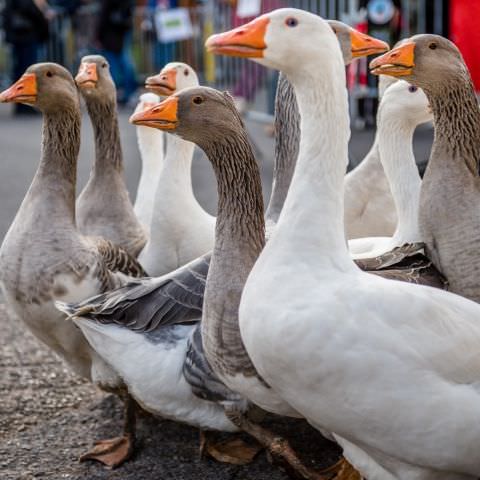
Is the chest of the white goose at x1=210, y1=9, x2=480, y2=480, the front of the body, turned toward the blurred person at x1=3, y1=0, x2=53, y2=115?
no

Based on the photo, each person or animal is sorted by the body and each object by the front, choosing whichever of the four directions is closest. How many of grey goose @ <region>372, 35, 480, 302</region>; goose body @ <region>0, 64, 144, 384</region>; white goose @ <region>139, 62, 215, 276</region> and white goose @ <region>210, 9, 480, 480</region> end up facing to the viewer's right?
0

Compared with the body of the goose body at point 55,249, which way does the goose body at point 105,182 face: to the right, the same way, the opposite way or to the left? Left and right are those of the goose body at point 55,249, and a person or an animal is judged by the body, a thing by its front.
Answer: the same way

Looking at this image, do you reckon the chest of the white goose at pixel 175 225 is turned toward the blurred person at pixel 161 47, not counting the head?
no

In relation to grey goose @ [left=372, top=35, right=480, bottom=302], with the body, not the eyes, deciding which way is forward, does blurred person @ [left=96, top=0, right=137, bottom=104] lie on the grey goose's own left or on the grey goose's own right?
on the grey goose's own right

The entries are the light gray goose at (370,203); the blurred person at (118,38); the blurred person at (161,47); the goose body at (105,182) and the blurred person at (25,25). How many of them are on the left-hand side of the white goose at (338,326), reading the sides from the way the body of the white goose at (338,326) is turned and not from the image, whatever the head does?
0

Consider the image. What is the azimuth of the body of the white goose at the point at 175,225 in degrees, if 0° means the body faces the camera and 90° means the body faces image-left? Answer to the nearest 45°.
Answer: approximately 45°

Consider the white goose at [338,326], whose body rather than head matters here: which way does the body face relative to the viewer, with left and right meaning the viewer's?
facing to the left of the viewer

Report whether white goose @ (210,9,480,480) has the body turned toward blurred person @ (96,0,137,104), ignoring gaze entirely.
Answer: no

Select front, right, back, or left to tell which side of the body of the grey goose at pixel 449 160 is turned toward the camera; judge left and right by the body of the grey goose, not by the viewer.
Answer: left

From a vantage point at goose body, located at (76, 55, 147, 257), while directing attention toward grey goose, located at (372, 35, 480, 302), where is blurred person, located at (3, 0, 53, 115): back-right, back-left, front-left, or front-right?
back-left

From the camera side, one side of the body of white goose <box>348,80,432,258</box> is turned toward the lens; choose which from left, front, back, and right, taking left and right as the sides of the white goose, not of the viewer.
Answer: right

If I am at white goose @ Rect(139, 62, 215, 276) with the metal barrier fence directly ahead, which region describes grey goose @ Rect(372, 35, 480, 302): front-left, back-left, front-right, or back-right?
back-right
